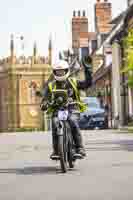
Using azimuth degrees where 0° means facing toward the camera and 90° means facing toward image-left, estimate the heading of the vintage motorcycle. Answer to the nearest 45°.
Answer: approximately 0°

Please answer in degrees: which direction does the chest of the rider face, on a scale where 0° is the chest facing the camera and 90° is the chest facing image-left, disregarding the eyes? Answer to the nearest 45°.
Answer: approximately 0°
